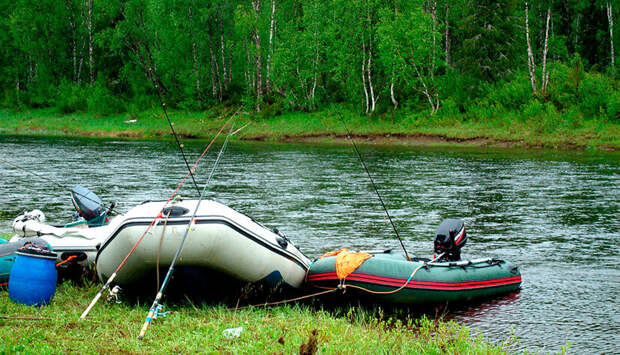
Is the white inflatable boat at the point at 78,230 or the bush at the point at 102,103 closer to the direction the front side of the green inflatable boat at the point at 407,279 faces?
the white inflatable boat

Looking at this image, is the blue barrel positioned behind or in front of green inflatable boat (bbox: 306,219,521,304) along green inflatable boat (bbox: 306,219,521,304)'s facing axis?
in front

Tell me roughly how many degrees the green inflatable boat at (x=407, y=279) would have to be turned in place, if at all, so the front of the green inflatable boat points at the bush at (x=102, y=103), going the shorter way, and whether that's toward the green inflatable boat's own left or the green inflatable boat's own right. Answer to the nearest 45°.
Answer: approximately 90° to the green inflatable boat's own right

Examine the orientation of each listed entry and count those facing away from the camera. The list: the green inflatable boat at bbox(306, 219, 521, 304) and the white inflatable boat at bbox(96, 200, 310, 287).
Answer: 0

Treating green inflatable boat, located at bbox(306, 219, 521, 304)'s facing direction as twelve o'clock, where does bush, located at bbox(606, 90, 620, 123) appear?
The bush is roughly at 5 o'clock from the green inflatable boat.

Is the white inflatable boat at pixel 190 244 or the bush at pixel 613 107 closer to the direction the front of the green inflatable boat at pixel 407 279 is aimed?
the white inflatable boat

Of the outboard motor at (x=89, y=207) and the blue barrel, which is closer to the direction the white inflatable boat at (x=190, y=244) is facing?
the blue barrel

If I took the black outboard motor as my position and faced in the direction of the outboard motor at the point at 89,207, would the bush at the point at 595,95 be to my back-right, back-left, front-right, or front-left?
back-right

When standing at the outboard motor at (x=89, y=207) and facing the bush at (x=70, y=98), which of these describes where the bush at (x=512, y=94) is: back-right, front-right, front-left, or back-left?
front-right
